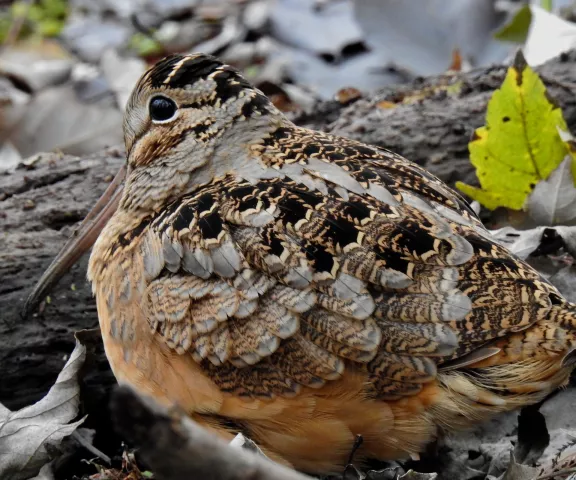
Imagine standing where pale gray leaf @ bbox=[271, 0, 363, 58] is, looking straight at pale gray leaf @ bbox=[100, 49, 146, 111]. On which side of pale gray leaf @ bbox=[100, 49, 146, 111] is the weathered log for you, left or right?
left

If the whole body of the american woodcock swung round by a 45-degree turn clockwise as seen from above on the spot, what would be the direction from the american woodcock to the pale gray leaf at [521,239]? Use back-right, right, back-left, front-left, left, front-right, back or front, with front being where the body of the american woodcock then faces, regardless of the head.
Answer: right

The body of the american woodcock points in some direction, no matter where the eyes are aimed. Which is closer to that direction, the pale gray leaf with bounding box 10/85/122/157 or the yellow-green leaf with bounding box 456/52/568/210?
the pale gray leaf

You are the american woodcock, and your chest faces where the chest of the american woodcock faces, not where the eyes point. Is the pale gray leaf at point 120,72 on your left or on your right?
on your right

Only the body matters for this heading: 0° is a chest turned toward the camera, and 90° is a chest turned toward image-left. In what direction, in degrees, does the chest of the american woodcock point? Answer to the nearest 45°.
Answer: approximately 90°

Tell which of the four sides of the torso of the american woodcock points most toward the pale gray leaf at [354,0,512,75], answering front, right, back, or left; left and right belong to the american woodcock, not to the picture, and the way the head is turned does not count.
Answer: right

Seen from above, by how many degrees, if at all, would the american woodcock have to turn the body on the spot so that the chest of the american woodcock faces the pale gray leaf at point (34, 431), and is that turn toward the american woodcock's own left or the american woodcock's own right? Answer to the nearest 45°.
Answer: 0° — it already faces it

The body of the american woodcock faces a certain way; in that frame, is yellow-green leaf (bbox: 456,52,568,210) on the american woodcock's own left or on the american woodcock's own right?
on the american woodcock's own right

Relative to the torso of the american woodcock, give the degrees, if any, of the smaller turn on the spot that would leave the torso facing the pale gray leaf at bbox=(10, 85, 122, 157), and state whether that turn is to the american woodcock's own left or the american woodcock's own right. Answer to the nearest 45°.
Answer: approximately 45° to the american woodcock's own right

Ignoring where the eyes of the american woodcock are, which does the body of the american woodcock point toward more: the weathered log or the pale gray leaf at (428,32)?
the weathered log
